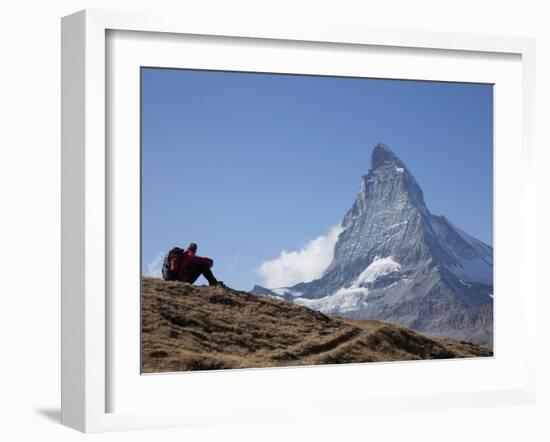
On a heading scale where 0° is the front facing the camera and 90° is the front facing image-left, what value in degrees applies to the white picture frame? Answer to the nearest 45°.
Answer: approximately 315°
